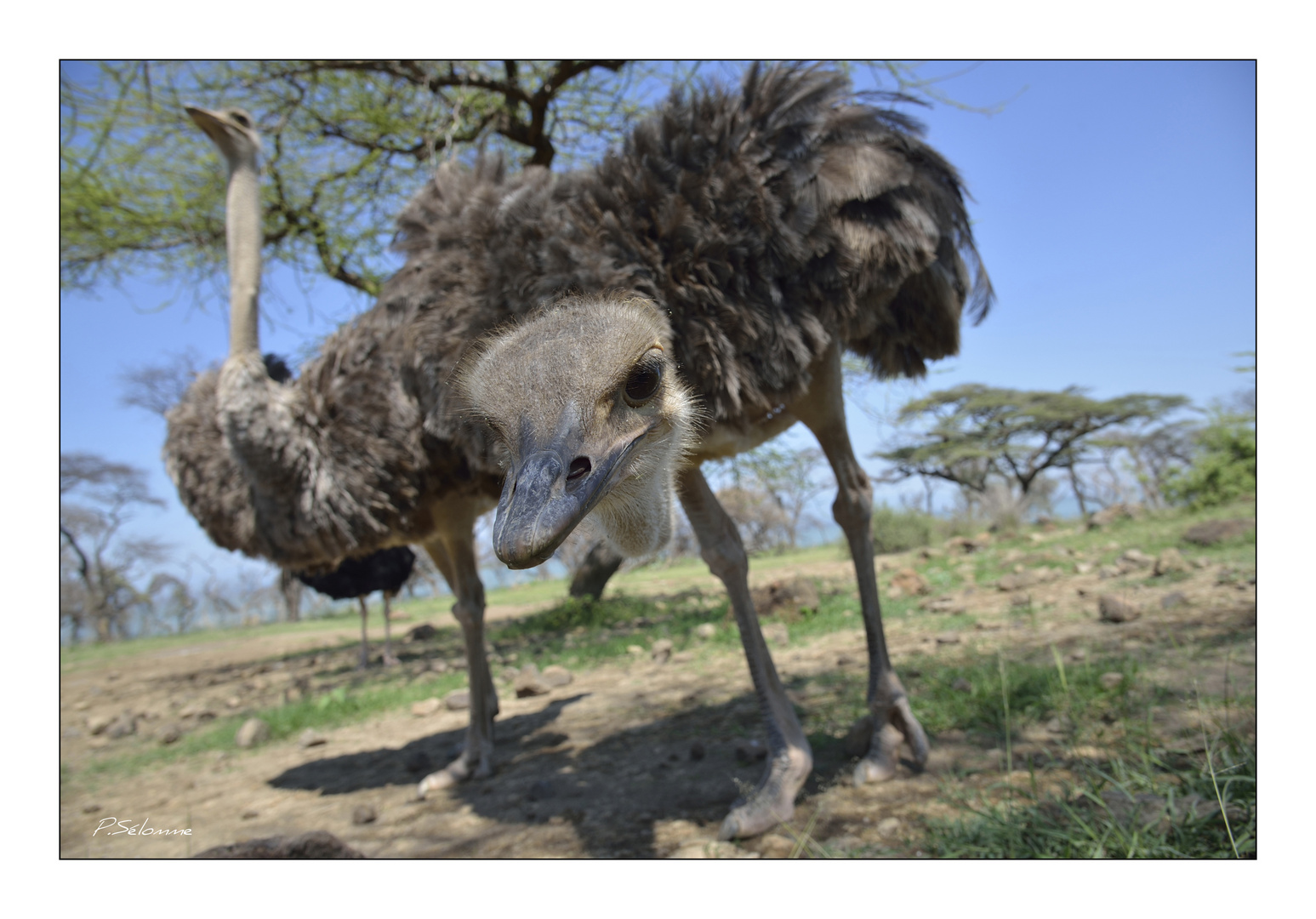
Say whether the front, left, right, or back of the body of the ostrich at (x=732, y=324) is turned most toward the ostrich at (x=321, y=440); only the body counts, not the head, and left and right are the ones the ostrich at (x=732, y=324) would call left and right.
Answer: right

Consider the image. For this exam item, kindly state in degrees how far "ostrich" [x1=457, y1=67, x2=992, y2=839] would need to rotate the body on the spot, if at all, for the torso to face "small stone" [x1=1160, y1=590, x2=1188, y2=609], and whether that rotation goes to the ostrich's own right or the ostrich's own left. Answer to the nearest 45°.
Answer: approximately 180°

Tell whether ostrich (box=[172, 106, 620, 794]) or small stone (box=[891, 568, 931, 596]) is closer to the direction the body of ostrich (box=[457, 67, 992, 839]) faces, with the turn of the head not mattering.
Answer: the ostrich

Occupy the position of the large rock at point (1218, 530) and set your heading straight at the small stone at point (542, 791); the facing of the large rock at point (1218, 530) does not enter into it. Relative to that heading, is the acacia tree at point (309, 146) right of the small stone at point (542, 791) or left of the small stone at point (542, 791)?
right

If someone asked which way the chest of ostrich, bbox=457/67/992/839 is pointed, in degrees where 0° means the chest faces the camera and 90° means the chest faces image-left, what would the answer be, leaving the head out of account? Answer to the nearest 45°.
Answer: approximately 45°

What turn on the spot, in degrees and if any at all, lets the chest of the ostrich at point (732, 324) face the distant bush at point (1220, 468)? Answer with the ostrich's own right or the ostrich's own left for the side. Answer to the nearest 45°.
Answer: approximately 180°

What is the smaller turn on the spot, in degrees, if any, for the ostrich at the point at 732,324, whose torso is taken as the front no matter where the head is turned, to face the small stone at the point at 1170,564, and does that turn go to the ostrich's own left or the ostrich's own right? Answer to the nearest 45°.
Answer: approximately 180°

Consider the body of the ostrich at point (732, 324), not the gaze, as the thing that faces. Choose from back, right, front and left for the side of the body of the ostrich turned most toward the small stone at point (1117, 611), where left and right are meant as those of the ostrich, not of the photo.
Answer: back

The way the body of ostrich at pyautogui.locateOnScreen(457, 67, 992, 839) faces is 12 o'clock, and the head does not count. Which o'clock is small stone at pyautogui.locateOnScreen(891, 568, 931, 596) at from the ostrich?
The small stone is roughly at 5 o'clock from the ostrich.

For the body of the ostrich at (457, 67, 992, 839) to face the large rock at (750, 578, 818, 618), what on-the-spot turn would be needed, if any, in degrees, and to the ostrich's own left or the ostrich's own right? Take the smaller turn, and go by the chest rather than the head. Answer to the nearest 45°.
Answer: approximately 135° to the ostrich's own right

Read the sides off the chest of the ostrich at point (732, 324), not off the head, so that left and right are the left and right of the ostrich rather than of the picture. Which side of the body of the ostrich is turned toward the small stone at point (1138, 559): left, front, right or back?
back

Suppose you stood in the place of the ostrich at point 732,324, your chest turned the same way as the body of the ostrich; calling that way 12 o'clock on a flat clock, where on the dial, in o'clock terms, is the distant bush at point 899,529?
The distant bush is roughly at 5 o'clock from the ostrich.
